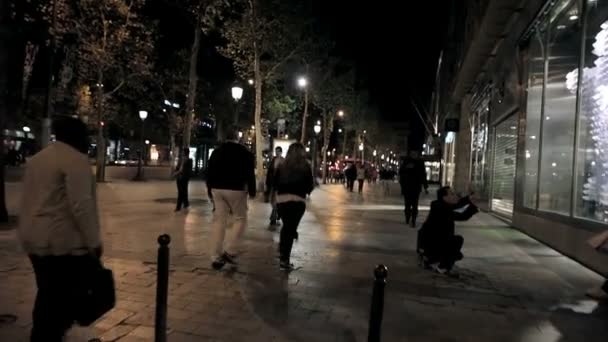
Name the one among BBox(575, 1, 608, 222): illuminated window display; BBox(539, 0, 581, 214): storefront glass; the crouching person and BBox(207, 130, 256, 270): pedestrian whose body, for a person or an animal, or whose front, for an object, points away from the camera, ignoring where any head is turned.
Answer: the pedestrian

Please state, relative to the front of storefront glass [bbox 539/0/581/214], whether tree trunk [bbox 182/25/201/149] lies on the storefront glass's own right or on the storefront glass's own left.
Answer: on the storefront glass's own right

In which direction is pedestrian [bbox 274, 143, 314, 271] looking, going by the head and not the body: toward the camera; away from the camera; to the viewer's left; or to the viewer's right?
away from the camera

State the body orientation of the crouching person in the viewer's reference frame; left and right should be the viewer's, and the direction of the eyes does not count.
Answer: facing to the right of the viewer

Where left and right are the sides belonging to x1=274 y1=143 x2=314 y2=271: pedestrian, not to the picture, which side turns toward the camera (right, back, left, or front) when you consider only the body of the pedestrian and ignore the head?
back

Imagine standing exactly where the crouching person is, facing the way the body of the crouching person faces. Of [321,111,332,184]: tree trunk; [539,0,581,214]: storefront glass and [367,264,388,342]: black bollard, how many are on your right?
1

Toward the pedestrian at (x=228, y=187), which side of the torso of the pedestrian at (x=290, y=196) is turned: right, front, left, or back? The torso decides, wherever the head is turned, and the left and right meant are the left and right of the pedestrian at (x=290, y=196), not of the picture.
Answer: left

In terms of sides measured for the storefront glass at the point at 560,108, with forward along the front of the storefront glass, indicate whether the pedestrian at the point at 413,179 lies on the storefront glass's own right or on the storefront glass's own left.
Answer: on the storefront glass's own right

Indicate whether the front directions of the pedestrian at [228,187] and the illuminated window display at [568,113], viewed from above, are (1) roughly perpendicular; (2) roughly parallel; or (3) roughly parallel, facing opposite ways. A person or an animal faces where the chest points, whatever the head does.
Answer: roughly perpendicular

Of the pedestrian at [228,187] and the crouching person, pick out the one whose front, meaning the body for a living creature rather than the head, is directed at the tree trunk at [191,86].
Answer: the pedestrian

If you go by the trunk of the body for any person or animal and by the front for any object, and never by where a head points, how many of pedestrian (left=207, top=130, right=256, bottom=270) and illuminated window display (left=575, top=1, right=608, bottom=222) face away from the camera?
1

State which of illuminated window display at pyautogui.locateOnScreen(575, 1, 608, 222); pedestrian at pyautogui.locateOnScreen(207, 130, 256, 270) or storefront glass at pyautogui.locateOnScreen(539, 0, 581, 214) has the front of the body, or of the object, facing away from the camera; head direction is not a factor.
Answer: the pedestrian

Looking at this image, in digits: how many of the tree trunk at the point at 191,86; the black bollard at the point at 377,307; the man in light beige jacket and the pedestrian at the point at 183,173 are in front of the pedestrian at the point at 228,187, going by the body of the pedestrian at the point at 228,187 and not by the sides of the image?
2
